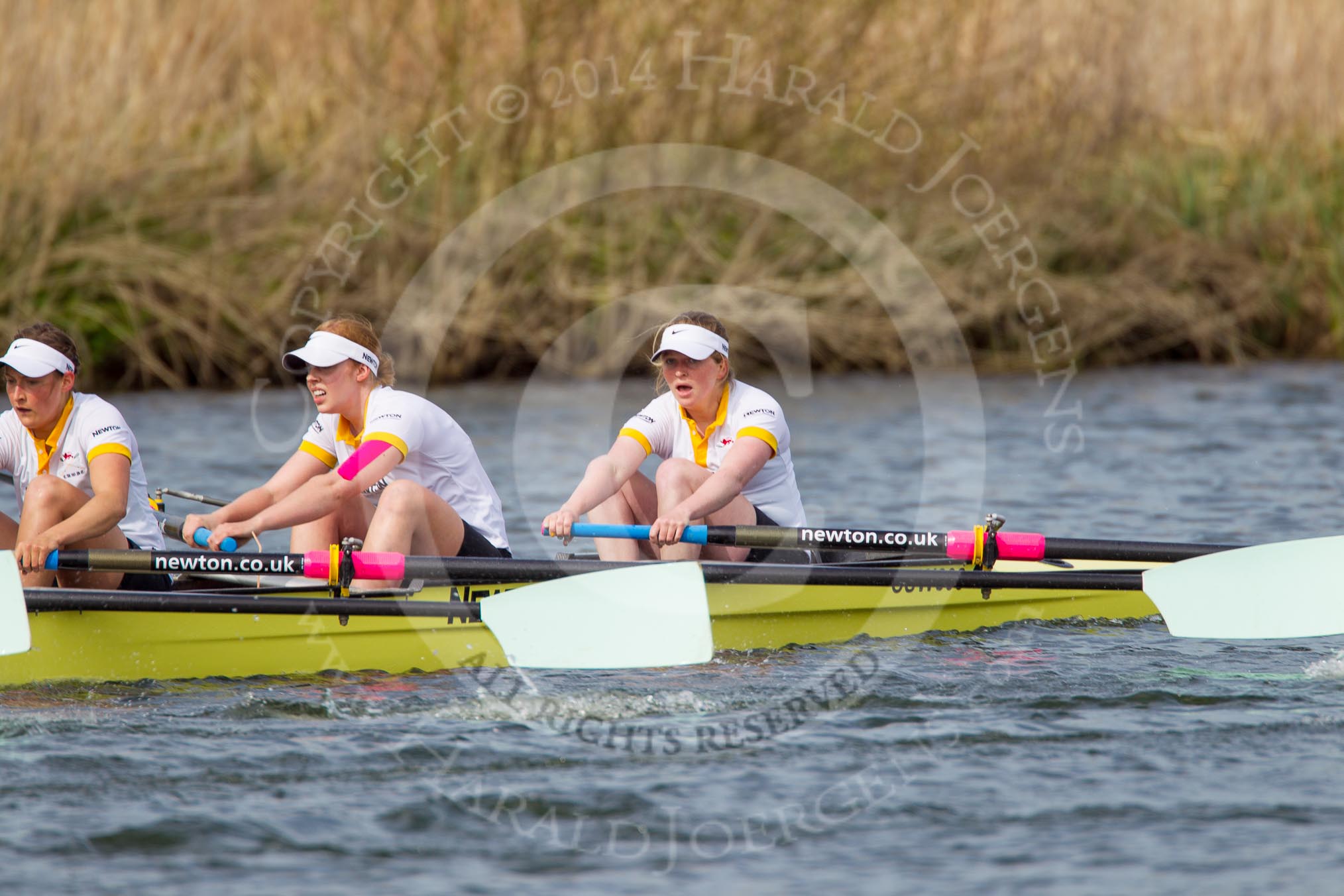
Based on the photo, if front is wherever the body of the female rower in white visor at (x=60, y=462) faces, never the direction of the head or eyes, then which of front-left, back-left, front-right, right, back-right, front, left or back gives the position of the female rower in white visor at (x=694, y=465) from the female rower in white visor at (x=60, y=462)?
back-left

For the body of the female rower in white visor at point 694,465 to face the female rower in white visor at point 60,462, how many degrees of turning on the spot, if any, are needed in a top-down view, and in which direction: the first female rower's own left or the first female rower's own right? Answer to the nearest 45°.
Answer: approximately 45° to the first female rower's own right

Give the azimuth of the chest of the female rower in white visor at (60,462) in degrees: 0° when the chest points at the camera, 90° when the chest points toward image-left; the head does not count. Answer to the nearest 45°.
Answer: approximately 45°
